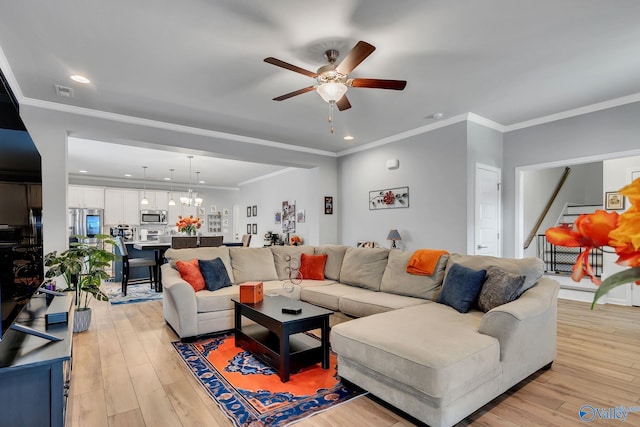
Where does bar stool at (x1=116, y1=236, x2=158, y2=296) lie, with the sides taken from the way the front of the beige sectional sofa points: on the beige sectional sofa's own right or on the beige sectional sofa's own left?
on the beige sectional sofa's own right

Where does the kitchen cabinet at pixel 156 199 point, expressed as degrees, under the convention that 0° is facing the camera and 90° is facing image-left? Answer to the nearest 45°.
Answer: approximately 0°

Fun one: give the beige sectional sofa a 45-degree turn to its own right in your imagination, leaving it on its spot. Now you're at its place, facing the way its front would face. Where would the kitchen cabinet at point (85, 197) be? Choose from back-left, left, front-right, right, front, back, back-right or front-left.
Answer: front-right

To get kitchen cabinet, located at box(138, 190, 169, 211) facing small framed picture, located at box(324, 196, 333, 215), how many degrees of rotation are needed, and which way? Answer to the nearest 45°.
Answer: approximately 45° to its left

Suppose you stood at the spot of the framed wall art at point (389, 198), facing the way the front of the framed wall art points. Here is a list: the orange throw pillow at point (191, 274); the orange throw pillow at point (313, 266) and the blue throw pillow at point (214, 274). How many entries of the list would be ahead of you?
3

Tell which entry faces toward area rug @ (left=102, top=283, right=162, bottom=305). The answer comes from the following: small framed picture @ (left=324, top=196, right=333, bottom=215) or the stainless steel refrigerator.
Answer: the stainless steel refrigerator
